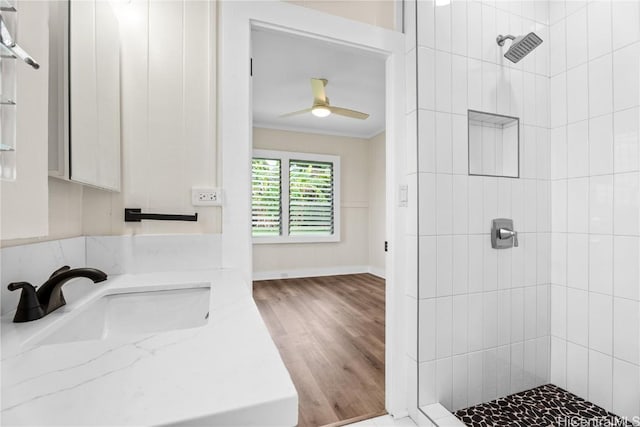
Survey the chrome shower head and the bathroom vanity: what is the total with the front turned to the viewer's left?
0

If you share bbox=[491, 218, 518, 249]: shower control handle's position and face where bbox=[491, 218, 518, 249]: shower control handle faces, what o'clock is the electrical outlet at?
The electrical outlet is roughly at 3 o'clock from the shower control handle.

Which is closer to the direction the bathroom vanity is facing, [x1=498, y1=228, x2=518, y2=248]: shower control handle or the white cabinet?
the shower control handle

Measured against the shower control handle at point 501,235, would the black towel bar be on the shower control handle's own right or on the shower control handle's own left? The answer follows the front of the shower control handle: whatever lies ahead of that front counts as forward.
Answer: on the shower control handle's own right

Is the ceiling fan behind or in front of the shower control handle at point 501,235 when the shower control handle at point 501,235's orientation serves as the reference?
behind

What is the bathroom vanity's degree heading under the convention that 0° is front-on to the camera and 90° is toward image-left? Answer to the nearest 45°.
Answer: approximately 270°

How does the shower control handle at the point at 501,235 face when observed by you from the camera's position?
facing the viewer and to the right of the viewer

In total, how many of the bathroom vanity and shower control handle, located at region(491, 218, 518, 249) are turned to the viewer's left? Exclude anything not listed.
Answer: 0

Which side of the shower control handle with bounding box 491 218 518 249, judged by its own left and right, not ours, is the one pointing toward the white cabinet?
right

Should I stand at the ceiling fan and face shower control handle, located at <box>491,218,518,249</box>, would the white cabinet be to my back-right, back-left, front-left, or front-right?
front-right

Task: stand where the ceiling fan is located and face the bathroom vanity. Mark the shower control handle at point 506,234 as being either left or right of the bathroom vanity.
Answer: left

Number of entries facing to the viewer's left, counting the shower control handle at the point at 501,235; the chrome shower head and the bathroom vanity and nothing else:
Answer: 0

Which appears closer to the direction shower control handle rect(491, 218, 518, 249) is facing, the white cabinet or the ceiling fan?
the white cabinet

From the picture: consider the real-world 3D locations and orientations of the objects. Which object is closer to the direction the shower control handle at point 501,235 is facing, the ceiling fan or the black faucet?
the black faucet
